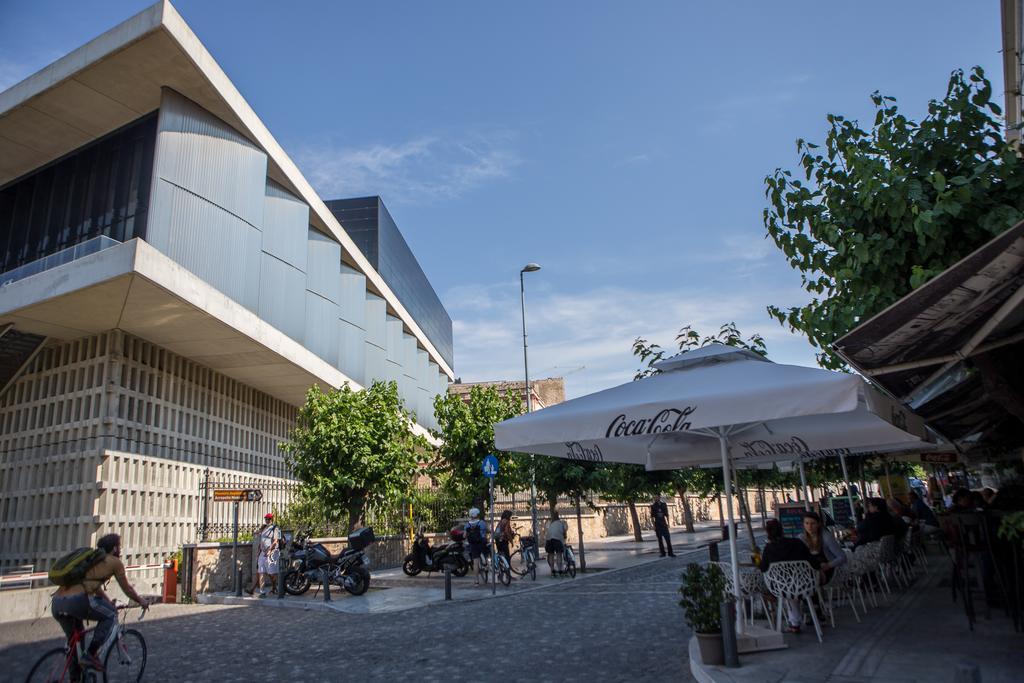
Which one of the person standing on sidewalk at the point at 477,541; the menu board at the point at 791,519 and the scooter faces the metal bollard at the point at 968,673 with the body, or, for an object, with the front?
the menu board

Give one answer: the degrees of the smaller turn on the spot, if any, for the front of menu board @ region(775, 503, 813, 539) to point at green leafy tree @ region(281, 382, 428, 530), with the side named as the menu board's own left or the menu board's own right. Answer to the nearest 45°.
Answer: approximately 90° to the menu board's own right

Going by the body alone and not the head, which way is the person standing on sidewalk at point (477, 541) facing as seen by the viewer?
away from the camera

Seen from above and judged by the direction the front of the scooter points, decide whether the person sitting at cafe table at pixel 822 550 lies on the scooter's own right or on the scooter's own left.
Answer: on the scooter's own left

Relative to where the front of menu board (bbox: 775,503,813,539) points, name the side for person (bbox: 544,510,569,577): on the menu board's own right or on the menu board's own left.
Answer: on the menu board's own right

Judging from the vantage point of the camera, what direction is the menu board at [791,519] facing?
facing the viewer

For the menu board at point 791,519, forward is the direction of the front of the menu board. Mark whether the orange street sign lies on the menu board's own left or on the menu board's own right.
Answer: on the menu board's own right

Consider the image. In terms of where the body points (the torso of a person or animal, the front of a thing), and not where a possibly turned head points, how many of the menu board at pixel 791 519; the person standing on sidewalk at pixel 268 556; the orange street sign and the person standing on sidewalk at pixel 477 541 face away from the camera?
1

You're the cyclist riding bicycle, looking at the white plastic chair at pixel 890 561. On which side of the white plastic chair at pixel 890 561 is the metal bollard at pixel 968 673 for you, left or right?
right

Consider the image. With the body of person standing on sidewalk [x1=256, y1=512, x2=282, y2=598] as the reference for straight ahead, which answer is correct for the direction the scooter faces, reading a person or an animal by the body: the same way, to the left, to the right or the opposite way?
to the right

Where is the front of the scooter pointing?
to the viewer's left

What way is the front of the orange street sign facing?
toward the camera

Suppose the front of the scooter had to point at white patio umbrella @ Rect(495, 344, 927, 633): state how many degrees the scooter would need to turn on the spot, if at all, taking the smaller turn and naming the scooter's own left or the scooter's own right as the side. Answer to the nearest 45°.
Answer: approximately 90° to the scooter's own left

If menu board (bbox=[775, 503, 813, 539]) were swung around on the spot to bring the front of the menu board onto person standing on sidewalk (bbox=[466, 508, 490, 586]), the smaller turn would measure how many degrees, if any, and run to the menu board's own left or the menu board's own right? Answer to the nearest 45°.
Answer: approximately 90° to the menu board's own right
